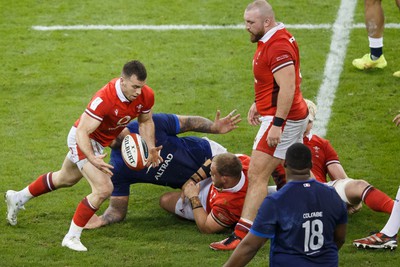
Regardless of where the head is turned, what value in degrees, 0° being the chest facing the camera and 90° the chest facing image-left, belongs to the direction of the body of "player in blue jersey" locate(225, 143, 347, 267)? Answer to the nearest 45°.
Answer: approximately 180°

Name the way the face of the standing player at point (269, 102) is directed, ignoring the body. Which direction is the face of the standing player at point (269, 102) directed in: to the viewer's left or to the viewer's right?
to the viewer's left

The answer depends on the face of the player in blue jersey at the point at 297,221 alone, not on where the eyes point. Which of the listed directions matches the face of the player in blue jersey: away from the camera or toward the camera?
away from the camera

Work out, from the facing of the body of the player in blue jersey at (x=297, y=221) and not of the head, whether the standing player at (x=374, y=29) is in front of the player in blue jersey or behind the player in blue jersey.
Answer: in front

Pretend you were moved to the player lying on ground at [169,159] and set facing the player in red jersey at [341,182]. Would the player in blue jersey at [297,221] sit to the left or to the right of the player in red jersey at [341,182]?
right
